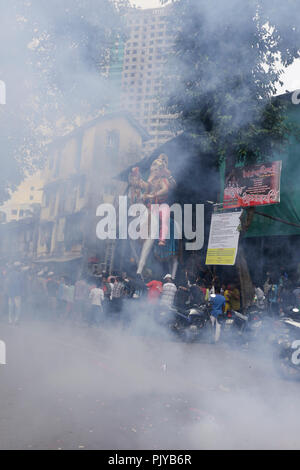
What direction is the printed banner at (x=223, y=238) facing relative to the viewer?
toward the camera

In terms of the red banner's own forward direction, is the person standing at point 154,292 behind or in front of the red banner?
in front

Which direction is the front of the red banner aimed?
toward the camera

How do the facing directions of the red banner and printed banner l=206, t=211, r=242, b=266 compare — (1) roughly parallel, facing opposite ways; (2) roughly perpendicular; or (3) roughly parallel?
roughly parallel

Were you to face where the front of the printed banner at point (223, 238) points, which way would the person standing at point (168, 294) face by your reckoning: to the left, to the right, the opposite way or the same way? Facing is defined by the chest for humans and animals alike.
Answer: the opposite way

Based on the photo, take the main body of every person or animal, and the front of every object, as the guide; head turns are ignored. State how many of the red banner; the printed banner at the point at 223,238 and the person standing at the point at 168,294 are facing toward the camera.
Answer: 2

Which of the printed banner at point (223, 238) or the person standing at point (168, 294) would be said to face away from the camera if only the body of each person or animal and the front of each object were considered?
the person standing

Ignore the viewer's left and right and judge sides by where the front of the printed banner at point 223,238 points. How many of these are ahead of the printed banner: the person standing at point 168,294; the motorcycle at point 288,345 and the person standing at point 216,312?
3

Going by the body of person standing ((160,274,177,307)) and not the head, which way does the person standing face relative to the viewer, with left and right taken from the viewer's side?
facing away from the viewer

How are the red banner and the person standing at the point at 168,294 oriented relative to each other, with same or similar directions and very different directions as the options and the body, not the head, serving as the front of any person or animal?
very different directions
